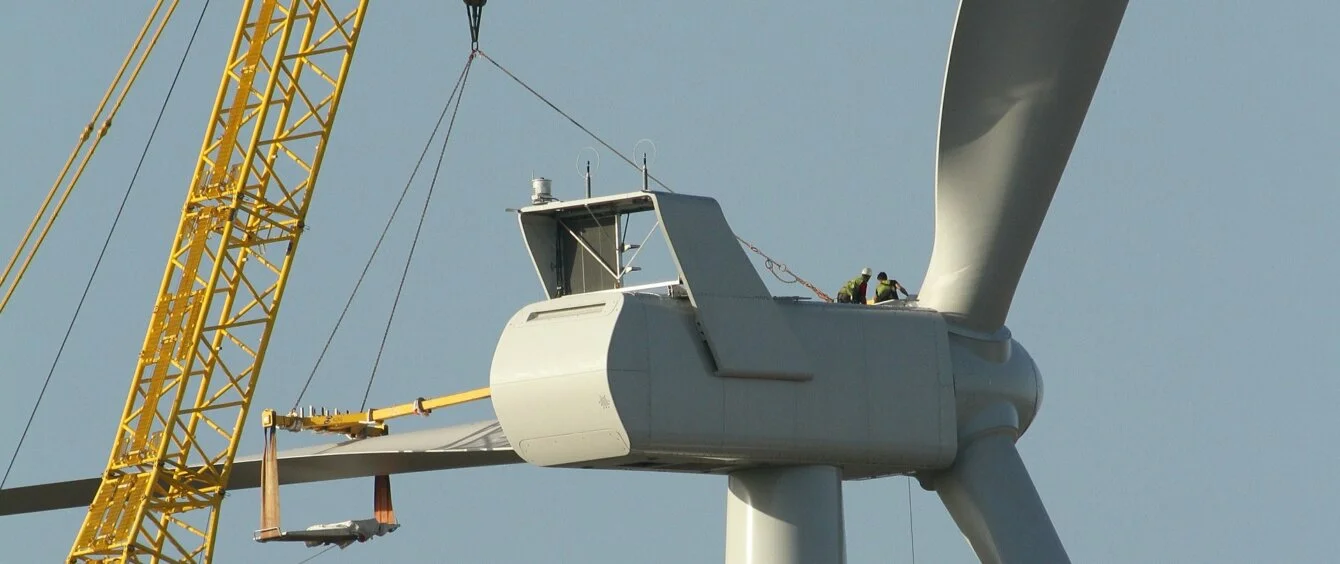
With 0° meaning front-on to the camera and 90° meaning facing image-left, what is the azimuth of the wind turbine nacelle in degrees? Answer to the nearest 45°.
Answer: approximately 225°
